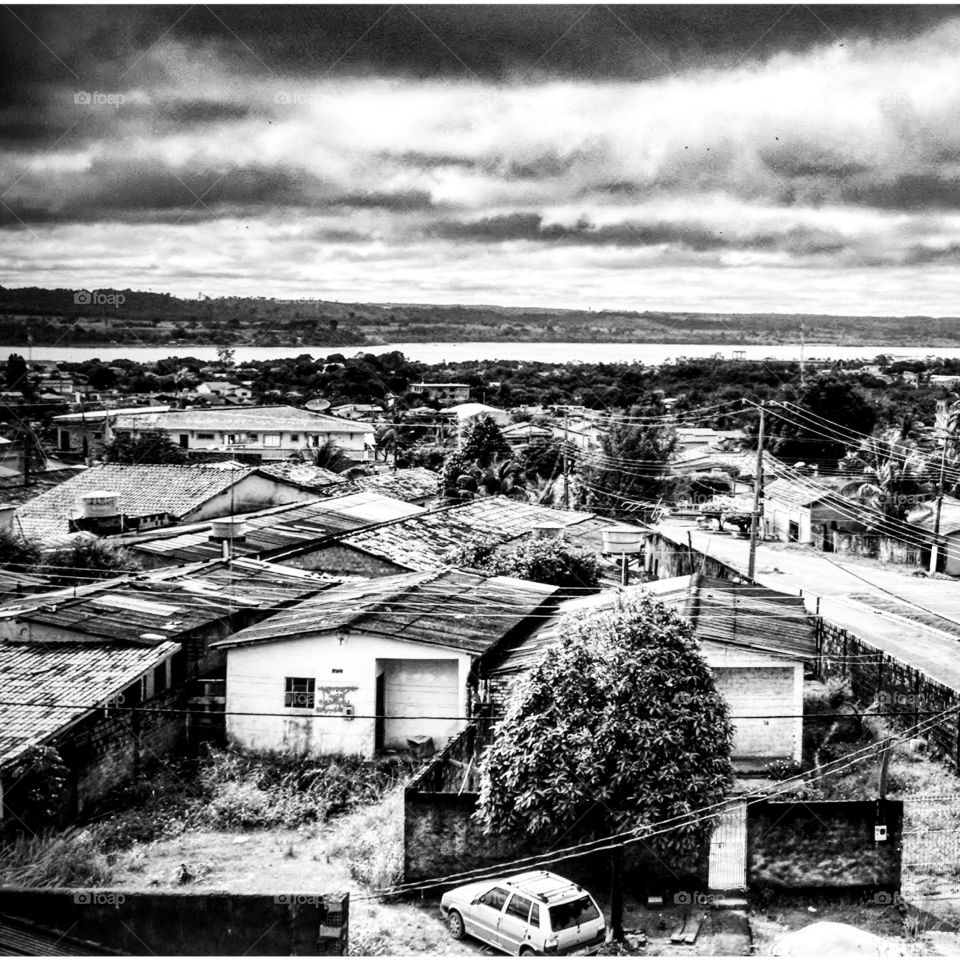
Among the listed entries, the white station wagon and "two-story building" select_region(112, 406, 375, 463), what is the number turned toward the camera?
1

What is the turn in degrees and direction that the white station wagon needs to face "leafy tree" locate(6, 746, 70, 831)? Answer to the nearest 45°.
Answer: approximately 45° to its left

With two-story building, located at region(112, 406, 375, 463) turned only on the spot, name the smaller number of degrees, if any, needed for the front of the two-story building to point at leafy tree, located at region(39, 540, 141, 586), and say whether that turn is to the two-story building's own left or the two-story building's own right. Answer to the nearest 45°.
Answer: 0° — it already faces it

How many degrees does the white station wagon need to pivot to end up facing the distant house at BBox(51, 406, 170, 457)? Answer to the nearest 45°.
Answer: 0° — it already faces it

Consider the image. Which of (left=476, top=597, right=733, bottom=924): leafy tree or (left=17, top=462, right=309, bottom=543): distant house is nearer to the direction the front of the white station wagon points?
the distant house

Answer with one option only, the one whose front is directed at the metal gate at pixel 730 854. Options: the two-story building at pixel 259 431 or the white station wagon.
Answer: the two-story building

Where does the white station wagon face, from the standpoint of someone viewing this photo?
facing away from the viewer and to the left of the viewer

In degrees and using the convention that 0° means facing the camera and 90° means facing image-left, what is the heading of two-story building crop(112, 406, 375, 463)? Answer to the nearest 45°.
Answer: approximately 0°
